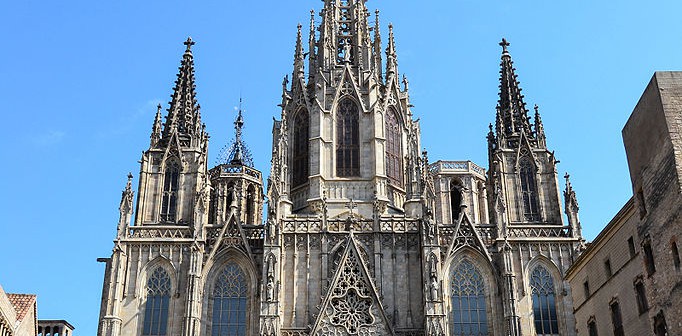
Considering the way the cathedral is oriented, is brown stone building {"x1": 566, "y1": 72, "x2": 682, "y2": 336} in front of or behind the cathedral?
in front

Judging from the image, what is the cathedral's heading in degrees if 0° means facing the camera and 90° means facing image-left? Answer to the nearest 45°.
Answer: approximately 0°
